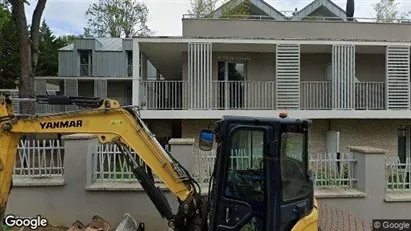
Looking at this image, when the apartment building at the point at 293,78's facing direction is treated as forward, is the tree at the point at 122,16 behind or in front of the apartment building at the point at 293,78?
behind

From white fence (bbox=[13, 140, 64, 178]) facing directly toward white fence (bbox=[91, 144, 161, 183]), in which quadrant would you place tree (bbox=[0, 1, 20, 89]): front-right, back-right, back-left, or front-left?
back-left

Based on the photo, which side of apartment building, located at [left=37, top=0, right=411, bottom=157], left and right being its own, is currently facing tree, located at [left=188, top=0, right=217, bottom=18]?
back

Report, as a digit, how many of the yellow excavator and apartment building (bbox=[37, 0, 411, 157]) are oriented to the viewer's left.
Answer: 1

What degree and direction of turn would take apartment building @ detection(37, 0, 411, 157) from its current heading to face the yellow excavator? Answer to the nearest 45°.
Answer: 0° — it already faces it

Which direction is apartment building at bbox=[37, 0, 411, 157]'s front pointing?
toward the camera

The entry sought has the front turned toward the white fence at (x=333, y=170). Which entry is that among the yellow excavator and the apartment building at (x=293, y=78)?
the apartment building

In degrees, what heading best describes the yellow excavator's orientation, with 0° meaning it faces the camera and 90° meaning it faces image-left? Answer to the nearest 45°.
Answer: approximately 90°

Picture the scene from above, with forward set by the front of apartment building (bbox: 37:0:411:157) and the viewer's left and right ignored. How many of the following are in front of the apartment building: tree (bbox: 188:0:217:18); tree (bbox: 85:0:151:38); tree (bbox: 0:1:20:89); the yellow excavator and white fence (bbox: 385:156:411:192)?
2

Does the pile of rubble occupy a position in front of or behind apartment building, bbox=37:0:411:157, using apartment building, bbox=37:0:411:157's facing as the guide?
in front

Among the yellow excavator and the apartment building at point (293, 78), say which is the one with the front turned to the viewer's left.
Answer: the yellow excavator

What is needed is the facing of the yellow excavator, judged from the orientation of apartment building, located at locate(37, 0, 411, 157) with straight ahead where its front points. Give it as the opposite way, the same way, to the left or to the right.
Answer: to the right

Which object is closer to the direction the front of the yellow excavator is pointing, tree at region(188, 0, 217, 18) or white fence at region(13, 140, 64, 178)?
the white fence

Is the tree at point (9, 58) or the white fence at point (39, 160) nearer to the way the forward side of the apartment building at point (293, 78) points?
the white fence
